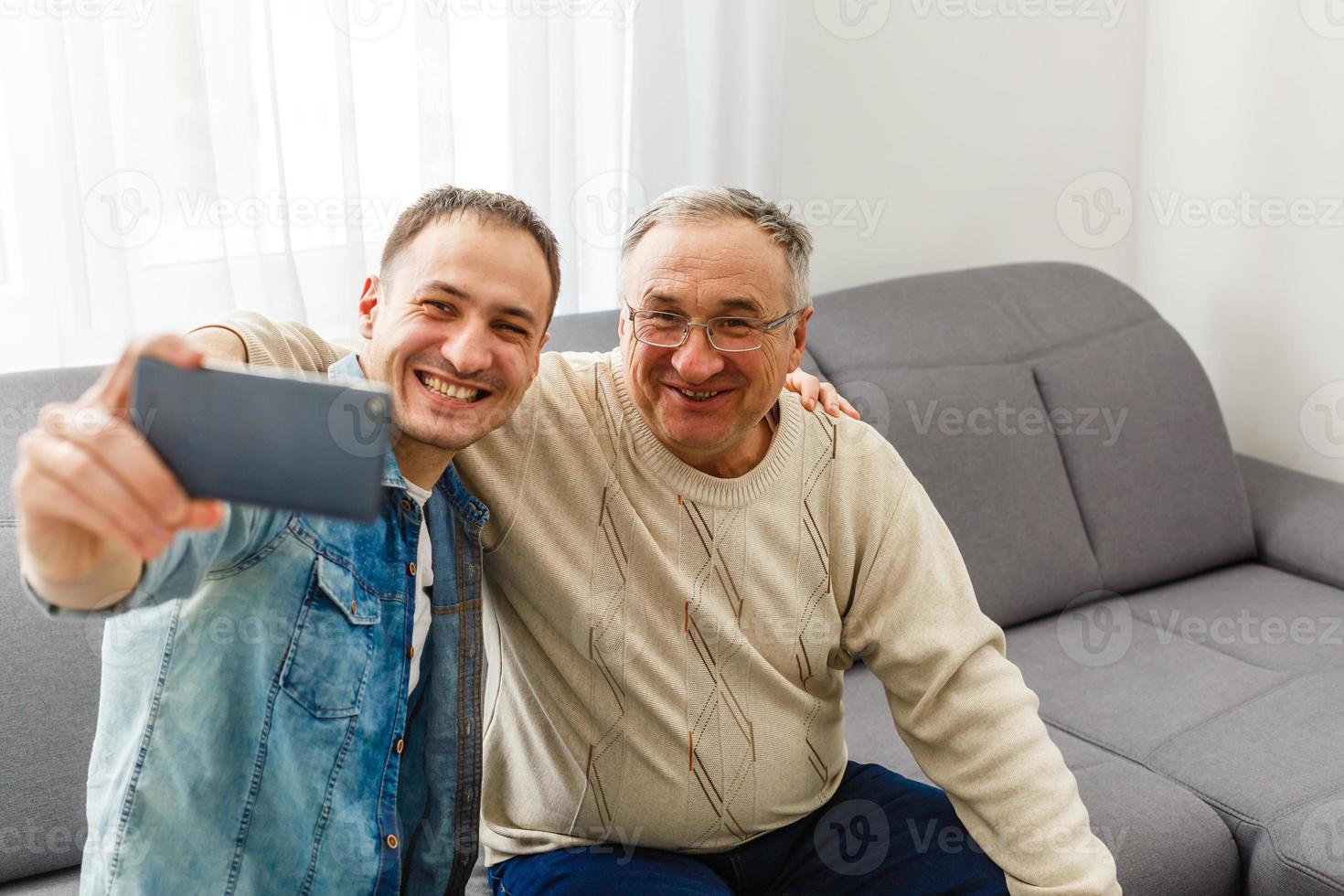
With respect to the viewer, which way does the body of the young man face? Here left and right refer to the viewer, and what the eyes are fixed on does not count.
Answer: facing the viewer and to the right of the viewer

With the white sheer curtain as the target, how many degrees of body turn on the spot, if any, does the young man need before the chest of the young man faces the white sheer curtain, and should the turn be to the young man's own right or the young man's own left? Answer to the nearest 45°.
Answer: approximately 135° to the young man's own left

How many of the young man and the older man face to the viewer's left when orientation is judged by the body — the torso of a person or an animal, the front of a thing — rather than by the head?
0

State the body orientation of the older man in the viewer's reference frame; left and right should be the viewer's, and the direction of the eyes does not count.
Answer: facing the viewer

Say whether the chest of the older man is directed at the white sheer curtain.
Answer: no

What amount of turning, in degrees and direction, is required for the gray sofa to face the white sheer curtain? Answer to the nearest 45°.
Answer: approximately 135° to its right
